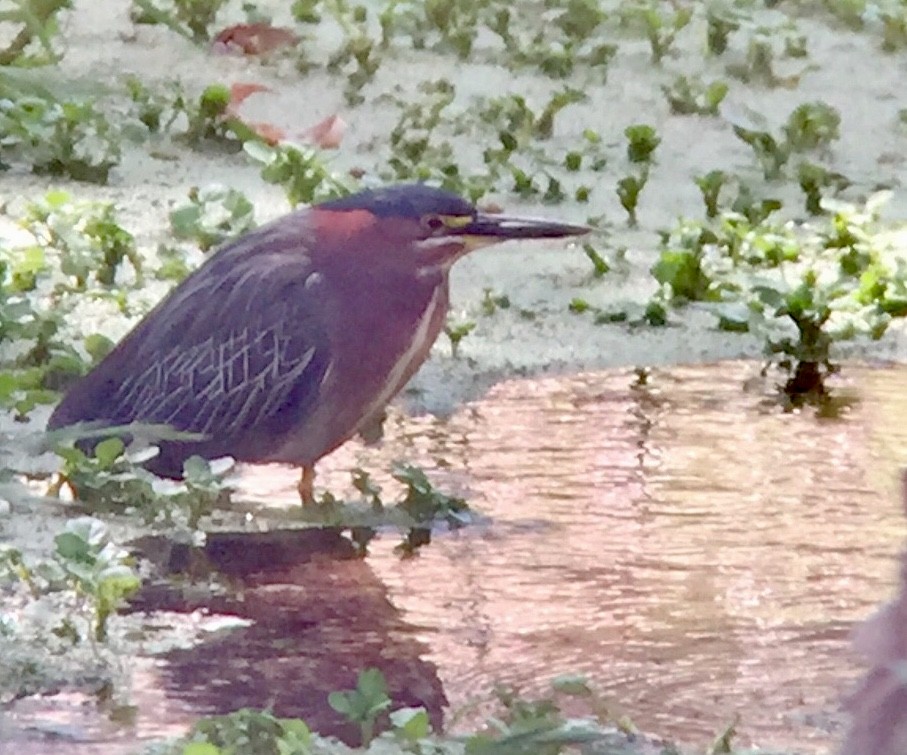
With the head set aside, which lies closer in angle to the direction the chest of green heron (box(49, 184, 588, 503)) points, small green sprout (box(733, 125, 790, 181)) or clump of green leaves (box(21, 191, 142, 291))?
the small green sprout

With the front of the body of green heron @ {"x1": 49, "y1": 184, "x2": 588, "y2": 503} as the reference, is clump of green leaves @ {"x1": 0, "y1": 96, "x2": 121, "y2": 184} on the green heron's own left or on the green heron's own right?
on the green heron's own left

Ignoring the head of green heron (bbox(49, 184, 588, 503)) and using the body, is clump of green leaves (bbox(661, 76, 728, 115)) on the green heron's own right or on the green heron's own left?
on the green heron's own left

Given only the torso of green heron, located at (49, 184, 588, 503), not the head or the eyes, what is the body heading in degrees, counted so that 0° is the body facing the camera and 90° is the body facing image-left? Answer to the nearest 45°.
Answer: approximately 270°

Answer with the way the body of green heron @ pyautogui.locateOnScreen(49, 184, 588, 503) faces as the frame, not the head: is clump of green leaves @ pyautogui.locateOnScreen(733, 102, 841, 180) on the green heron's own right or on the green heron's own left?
on the green heron's own left

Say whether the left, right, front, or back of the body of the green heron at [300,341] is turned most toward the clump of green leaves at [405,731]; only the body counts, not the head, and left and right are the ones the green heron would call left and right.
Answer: right

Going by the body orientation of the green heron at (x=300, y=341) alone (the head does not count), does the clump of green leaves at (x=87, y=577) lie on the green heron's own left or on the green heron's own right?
on the green heron's own right

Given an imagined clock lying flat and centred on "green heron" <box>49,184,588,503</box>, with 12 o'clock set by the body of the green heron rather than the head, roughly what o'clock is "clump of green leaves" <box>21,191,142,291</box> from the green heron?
The clump of green leaves is roughly at 8 o'clock from the green heron.

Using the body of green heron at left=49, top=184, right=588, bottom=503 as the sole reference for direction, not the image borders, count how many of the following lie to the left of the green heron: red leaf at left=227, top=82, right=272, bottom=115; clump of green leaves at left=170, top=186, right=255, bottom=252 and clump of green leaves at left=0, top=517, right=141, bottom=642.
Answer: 2

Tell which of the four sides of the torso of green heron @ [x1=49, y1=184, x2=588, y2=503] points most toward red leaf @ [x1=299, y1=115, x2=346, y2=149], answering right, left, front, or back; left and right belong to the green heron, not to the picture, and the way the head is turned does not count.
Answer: left

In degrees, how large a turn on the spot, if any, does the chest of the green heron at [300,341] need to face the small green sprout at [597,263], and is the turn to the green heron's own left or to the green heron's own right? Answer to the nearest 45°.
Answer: approximately 45° to the green heron's own left
